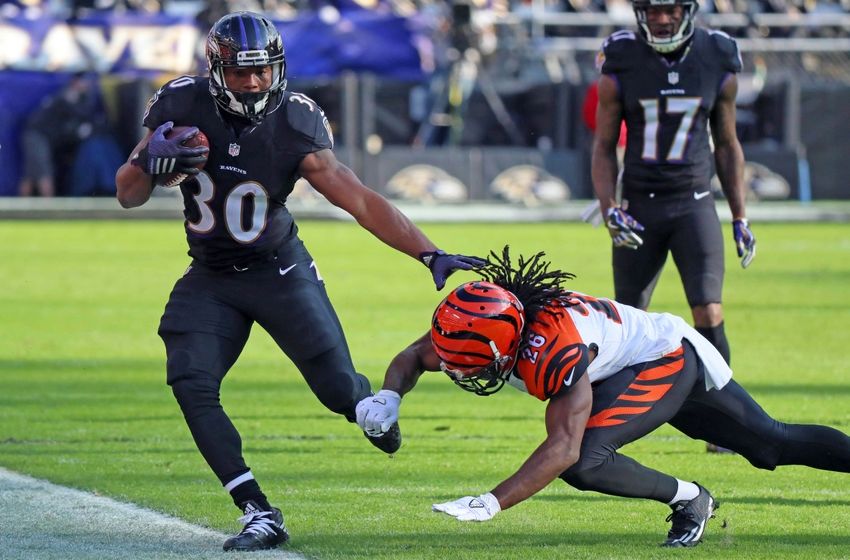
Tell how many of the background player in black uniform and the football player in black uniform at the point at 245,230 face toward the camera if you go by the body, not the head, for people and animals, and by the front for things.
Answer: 2

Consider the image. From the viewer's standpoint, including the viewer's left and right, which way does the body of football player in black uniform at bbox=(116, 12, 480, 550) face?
facing the viewer

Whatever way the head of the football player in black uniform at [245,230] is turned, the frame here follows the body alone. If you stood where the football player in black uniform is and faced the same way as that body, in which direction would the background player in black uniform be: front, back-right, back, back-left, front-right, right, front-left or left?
back-left

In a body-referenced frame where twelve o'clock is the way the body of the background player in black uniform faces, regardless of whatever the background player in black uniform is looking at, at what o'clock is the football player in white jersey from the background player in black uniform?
The football player in white jersey is roughly at 12 o'clock from the background player in black uniform.

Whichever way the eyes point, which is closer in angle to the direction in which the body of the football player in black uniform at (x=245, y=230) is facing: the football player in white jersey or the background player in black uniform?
the football player in white jersey

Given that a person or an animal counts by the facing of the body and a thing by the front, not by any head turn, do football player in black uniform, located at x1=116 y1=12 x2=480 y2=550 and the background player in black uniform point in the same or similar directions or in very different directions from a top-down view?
same or similar directions

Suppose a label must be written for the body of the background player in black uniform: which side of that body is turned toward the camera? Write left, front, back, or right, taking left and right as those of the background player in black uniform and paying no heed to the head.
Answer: front

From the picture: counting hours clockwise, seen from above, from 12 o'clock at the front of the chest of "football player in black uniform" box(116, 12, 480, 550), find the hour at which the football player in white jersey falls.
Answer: The football player in white jersey is roughly at 10 o'clock from the football player in black uniform.

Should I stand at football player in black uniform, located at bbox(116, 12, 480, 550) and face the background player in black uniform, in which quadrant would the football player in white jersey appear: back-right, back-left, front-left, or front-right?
front-right

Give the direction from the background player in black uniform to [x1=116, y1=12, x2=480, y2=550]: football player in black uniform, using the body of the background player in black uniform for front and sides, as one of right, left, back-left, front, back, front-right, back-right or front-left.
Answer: front-right

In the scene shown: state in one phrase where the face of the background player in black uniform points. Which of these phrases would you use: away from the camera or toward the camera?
toward the camera
